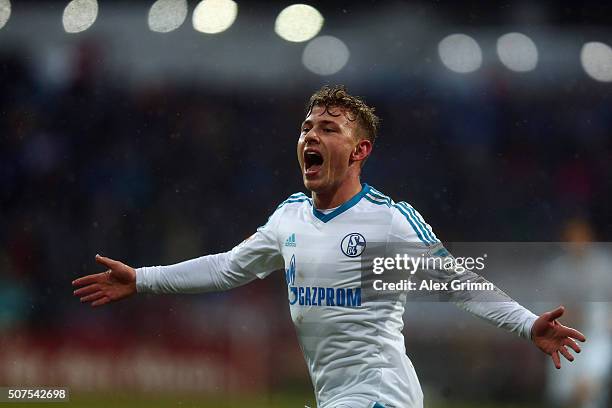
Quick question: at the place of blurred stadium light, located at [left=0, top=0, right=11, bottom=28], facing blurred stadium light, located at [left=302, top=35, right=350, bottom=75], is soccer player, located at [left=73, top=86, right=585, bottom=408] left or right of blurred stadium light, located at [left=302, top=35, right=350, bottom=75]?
right

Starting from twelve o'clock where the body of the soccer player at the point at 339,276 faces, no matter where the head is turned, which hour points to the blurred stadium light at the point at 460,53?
The blurred stadium light is roughly at 5 o'clock from the soccer player.

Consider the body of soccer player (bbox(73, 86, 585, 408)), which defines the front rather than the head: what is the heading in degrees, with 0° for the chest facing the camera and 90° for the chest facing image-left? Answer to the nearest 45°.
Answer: approximately 45°

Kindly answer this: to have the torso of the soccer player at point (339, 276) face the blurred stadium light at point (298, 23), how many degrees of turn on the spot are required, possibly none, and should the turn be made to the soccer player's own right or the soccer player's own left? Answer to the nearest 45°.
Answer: approximately 135° to the soccer player's own right

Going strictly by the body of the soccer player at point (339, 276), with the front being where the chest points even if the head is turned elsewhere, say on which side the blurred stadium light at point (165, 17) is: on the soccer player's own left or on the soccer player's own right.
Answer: on the soccer player's own right

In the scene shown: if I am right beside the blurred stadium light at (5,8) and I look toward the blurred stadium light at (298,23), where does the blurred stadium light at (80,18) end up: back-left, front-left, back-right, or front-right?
front-right

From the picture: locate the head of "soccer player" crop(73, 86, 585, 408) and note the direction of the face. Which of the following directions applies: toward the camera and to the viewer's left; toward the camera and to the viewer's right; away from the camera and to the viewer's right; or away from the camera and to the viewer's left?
toward the camera and to the viewer's left
